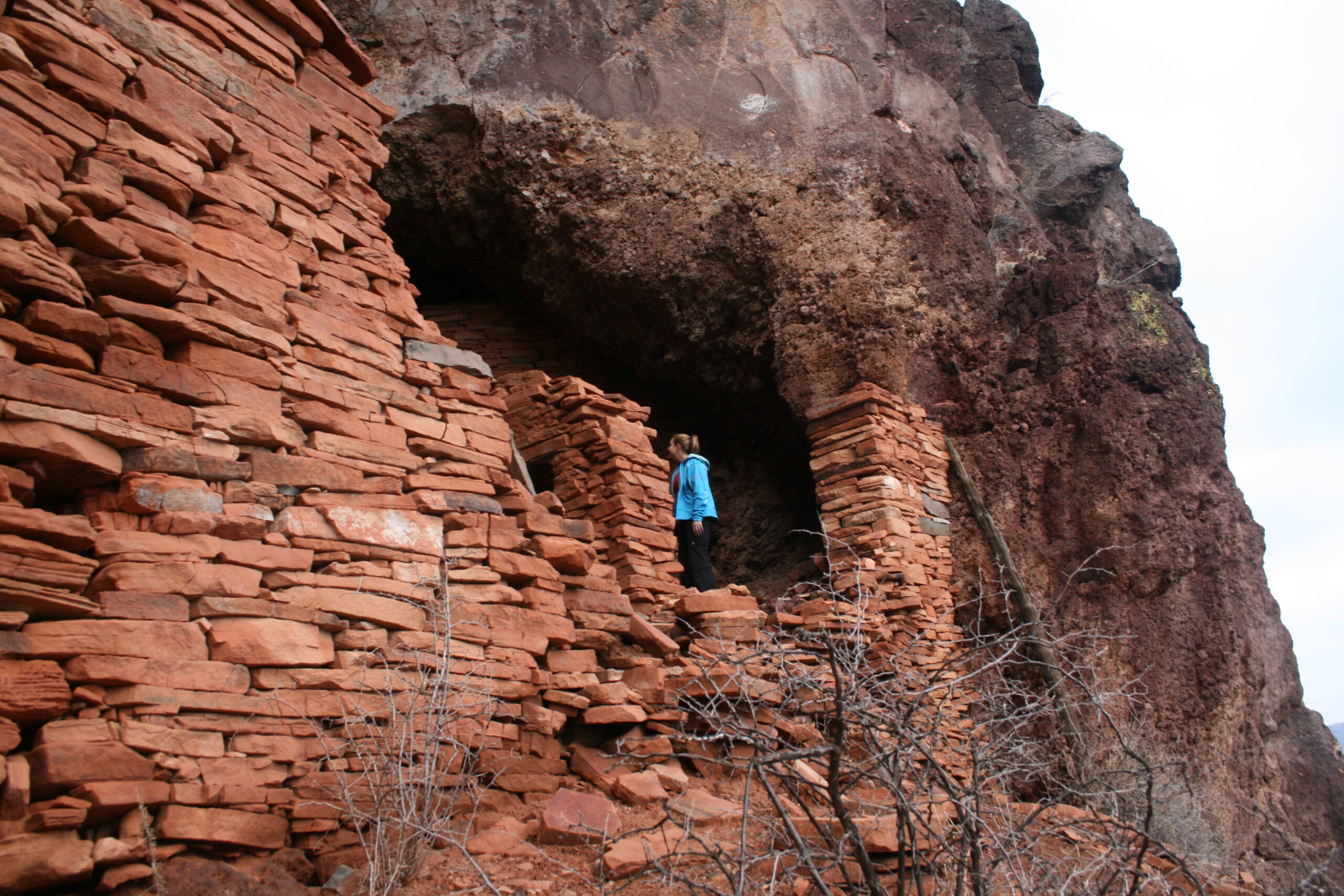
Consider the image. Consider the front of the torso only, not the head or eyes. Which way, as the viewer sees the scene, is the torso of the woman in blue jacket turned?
to the viewer's left

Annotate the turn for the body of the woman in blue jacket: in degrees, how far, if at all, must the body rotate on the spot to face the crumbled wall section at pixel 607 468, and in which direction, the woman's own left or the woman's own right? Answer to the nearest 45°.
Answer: approximately 45° to the woman's own left

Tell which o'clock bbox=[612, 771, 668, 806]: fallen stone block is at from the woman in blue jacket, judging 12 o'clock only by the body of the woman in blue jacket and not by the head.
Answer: The fallen stone block is roughly at 9 o'clock from the woman in blue jacket.

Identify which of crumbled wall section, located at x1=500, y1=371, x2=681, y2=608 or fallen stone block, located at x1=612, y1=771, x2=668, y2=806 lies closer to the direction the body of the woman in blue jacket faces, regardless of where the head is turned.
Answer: the crumbled wall section

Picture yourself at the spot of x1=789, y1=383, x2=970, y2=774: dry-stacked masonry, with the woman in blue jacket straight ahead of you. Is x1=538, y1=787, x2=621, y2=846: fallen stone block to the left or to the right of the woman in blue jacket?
left

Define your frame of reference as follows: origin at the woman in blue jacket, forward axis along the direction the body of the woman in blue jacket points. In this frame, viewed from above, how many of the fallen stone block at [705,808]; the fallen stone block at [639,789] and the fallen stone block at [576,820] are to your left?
3

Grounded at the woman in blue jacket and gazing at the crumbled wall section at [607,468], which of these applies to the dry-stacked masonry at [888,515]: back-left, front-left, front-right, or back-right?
back-left

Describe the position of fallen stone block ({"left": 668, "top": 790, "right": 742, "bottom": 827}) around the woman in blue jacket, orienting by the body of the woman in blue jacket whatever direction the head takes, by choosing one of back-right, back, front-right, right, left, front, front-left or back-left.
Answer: left
